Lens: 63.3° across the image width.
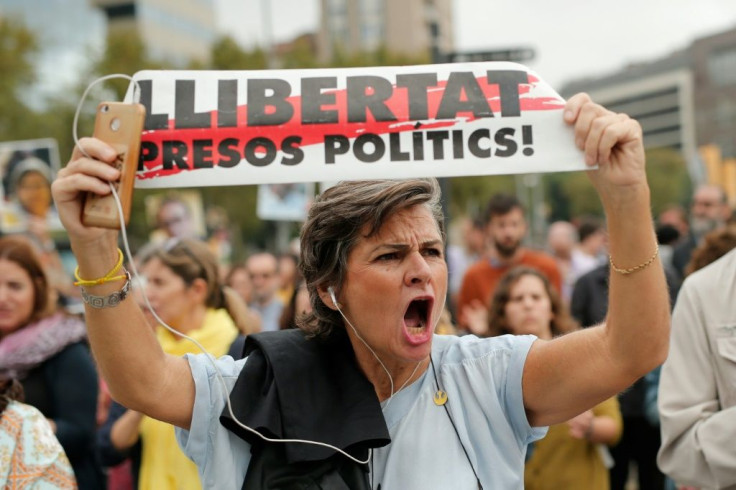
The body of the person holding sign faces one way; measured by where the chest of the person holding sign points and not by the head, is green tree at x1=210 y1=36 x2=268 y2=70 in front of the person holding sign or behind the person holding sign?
behind

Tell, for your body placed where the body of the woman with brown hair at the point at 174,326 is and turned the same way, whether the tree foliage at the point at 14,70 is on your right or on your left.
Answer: on your right

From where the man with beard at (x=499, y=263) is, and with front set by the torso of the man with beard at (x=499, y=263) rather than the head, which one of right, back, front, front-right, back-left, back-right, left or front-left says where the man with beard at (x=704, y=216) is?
back-left

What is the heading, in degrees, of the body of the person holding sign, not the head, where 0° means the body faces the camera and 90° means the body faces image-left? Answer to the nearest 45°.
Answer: approximately 315°

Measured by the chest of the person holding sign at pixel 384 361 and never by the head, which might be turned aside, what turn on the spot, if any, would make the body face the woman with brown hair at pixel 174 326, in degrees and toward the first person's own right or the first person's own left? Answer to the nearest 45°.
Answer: approximately 180°

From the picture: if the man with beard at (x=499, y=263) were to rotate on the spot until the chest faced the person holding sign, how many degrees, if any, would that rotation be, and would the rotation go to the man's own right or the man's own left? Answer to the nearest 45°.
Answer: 0° — they already face them

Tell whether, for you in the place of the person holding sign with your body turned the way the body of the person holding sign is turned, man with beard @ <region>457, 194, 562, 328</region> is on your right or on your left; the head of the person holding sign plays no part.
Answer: on your left
